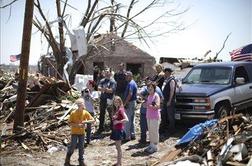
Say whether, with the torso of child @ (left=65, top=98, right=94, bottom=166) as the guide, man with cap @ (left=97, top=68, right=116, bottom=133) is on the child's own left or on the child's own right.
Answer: on the child's own left

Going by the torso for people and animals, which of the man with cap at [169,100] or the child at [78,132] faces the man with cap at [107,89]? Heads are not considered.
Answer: the man with cap at [169,100]

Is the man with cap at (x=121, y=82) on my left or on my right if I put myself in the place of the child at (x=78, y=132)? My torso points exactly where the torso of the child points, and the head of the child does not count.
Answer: on my left

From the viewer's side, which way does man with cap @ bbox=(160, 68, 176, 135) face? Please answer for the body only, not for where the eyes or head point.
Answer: to the viewer's left

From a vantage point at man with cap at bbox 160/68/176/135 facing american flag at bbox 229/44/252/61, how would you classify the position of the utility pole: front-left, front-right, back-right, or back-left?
back-left
